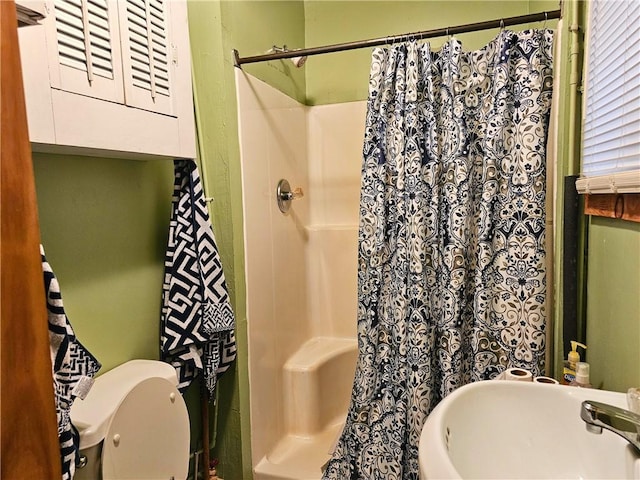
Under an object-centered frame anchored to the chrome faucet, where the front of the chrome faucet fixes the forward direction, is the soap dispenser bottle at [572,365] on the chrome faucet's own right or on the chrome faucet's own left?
on the chrome faucet's own right

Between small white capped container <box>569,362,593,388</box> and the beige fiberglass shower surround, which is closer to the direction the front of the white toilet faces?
the small white capped container

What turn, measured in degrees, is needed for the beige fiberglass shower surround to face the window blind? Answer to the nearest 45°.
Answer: approximately 45° to its left

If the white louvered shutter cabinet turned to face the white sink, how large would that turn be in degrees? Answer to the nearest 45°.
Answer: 0° — it already faces it

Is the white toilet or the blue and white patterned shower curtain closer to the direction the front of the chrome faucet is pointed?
the white toilet

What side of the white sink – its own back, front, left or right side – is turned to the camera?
left

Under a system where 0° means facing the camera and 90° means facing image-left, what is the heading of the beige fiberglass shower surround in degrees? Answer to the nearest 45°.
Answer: approximately 0°

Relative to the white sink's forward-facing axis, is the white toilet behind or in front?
in front

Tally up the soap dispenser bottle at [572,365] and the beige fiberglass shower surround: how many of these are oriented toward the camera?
1

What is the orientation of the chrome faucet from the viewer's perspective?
to the viewer's left
